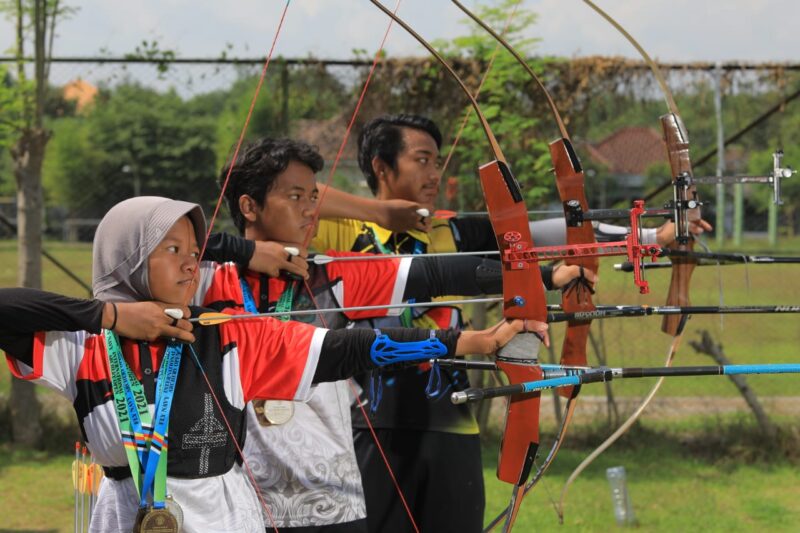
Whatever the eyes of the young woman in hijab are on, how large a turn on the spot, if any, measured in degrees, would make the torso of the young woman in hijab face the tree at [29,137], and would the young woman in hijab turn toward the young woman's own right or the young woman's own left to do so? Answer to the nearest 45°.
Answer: approximately 180°

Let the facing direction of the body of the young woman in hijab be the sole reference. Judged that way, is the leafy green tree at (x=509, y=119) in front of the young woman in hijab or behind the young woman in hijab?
behind

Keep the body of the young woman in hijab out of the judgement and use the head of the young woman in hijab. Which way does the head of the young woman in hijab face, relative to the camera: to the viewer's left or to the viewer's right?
to the viewer's right

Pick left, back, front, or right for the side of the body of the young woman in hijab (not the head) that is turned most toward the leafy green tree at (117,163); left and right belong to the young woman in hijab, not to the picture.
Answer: back

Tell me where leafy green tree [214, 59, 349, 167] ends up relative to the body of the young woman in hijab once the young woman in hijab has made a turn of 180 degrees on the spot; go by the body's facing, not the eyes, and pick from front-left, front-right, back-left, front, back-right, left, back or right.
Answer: front

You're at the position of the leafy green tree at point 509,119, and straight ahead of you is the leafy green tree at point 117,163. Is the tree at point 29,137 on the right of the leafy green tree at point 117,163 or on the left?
left

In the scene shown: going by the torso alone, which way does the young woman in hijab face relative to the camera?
toward the camera
